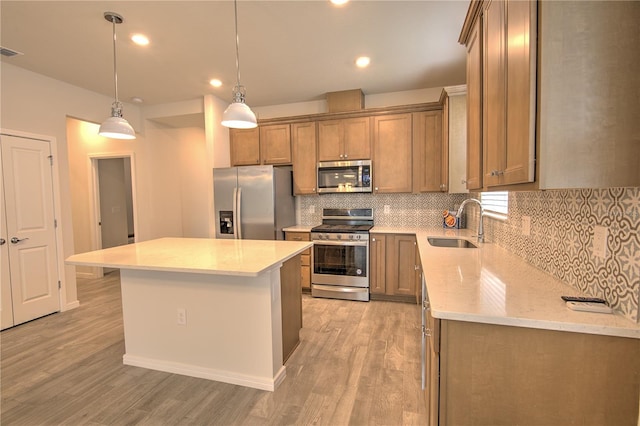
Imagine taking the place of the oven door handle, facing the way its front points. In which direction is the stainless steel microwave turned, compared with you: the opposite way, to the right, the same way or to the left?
the same way

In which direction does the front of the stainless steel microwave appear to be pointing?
toward the camera

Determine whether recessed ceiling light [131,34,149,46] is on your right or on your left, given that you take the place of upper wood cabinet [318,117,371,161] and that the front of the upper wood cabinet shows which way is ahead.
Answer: on your right

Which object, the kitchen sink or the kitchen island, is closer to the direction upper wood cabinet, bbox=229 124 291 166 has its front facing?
the kitchen island

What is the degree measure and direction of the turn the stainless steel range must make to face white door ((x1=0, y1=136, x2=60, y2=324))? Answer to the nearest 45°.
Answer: approximately 90° to its right

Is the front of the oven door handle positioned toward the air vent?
no

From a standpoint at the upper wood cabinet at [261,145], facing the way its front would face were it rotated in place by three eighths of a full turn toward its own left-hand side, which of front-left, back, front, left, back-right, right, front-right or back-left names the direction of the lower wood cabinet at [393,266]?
right

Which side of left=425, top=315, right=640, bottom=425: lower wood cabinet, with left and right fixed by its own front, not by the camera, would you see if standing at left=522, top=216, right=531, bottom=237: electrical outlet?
right

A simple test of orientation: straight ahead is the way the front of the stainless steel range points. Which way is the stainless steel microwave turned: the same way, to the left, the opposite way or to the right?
the same way

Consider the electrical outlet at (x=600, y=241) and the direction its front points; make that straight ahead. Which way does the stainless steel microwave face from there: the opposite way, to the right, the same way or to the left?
to the left

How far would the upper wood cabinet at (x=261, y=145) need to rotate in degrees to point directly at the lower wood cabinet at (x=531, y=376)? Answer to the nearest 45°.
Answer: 0° — it already faces it

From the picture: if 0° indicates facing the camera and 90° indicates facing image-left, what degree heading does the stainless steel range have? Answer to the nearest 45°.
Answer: approximately 0°

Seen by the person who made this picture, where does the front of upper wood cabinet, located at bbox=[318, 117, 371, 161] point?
facing the viewer

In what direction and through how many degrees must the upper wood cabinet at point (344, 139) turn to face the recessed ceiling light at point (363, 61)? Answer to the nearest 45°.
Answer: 0° — it already faces it

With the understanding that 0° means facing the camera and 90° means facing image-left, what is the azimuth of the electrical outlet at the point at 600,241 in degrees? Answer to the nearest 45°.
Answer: approximately 45°

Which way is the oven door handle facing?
toward the camera

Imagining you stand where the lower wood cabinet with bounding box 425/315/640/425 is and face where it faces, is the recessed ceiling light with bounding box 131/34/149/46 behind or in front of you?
in front

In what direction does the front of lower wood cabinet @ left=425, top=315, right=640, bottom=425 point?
to the viewer's left
